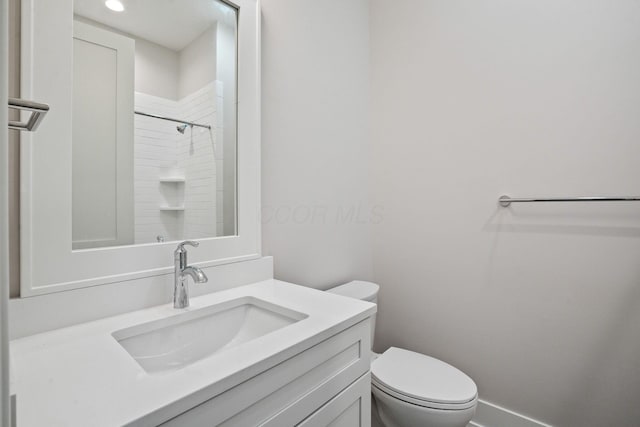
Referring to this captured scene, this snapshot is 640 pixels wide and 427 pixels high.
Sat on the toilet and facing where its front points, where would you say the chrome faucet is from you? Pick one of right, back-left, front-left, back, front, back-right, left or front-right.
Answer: right

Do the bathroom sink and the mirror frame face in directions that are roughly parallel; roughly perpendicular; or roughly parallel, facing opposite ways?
roughly parallel

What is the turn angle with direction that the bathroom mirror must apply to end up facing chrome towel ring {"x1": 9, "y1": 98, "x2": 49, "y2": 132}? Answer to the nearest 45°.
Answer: approximately 45° to its right

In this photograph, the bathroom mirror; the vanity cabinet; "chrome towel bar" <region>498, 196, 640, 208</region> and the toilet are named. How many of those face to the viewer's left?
0

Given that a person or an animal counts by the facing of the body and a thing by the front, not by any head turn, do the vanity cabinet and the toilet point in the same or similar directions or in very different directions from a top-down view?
same or similar directions

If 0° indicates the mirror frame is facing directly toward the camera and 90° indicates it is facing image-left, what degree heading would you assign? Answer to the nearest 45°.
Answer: approximately 315°

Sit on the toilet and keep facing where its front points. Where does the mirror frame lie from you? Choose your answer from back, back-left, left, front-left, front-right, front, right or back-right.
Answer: right

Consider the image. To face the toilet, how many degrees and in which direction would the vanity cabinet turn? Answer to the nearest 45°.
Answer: approximately 90° to its left

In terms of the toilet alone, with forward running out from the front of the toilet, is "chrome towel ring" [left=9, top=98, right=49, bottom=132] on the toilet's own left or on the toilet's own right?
on the toilet's own right

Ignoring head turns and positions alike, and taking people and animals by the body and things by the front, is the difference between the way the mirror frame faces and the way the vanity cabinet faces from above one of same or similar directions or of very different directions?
same or similar directions

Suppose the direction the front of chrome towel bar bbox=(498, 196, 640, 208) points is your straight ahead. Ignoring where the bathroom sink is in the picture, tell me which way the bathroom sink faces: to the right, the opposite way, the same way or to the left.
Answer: to the left
